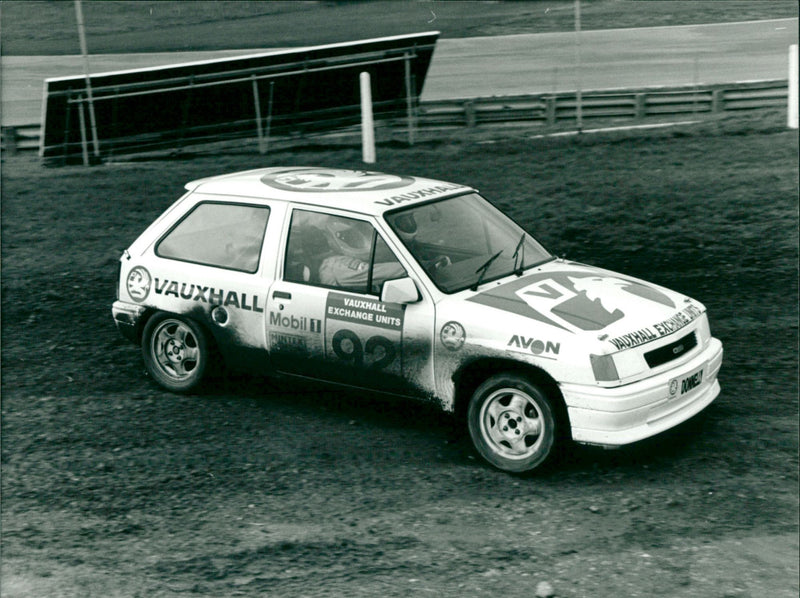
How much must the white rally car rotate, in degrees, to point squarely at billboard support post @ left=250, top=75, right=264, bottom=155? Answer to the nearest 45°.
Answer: approximately 135° to its left

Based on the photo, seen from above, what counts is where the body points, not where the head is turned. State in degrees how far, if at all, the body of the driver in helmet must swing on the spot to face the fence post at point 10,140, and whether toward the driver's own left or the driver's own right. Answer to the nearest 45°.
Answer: approximately 180°

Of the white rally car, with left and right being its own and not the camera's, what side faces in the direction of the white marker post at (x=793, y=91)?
left

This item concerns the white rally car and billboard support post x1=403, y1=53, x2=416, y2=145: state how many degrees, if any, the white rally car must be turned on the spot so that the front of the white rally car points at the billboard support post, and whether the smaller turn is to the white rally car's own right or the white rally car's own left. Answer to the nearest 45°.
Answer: approximately 135° to the white rally car's own left

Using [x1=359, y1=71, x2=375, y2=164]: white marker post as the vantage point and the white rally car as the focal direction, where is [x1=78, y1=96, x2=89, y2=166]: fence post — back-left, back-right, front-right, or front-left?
back-right

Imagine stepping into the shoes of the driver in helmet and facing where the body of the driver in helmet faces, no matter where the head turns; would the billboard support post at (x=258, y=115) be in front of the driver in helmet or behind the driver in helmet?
behind

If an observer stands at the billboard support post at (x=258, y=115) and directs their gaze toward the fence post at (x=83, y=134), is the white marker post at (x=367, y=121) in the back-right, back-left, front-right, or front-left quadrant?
back-left

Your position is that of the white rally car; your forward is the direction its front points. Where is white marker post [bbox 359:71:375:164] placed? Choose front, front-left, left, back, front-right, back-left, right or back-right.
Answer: back-left

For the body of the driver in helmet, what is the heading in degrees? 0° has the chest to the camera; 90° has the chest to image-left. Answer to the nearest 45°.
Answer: approximately 315°

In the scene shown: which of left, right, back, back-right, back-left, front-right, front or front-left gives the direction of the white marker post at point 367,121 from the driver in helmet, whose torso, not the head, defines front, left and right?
back-left

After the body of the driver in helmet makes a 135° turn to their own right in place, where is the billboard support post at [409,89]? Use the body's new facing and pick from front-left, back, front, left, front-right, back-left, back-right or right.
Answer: right
